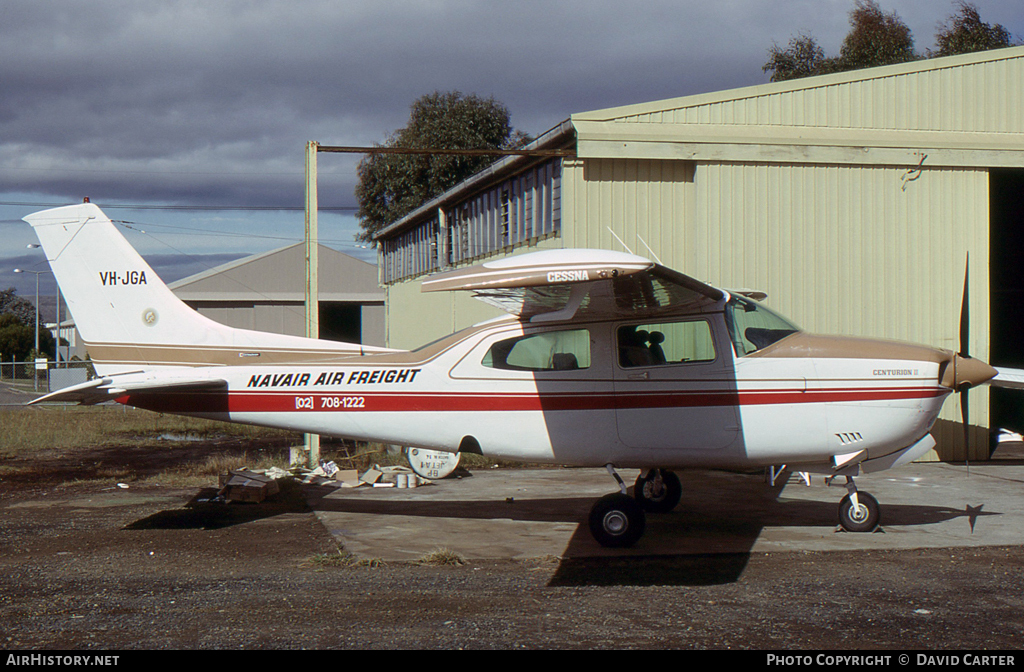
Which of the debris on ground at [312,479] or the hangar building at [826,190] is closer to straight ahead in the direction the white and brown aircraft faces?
the hangar building

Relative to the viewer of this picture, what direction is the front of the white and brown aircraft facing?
facing to the right of the viewer

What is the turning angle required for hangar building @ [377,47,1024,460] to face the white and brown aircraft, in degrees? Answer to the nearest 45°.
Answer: approximately 45° to its right

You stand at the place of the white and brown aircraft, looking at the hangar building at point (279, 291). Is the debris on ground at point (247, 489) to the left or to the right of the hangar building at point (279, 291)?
left

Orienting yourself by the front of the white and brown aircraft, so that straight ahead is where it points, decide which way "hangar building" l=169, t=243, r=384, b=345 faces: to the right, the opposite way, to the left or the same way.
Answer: to the right

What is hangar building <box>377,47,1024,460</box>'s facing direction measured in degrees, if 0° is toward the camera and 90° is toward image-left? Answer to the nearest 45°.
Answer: approximately 0°

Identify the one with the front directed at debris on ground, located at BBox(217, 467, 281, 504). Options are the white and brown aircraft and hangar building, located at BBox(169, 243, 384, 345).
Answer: the hangar building

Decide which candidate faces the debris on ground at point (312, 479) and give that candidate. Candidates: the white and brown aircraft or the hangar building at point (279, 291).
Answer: the hangar building

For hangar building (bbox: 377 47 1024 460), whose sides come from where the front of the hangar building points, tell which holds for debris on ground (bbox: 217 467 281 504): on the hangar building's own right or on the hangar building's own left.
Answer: on the hangar building's own right

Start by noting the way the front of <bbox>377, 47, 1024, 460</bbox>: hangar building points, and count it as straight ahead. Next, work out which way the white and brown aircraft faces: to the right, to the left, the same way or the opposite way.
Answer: to the left

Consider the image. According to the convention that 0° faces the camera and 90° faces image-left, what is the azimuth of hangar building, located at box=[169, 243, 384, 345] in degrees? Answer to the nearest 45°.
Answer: approximately 0°
